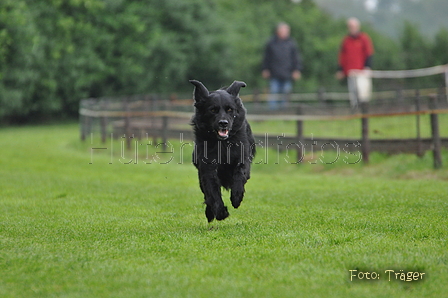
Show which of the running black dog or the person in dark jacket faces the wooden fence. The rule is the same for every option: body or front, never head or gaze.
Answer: the person in dark jacket

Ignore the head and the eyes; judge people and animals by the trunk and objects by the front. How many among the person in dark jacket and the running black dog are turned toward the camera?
2

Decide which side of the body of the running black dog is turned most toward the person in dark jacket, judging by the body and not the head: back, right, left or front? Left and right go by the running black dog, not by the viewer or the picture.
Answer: back

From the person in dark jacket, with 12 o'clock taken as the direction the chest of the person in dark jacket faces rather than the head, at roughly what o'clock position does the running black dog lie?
The running black dog is roughly at 12 o'clock from the person in dark jacket.

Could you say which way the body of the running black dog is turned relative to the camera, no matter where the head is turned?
toward the camera

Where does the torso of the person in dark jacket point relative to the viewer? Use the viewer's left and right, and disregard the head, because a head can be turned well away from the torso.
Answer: facing the viewer

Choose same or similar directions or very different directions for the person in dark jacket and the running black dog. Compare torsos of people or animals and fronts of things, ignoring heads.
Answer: same or similar directions

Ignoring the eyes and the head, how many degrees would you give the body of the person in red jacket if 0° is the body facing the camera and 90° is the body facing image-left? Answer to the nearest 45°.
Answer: approximately 45°

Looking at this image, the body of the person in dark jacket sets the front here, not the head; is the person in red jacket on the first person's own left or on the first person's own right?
on the first person's own left

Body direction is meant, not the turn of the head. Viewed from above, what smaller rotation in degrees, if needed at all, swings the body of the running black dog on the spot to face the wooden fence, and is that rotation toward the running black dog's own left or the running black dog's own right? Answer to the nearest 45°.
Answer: approximately 180°

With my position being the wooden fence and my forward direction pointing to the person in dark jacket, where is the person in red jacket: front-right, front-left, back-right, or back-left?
front-right

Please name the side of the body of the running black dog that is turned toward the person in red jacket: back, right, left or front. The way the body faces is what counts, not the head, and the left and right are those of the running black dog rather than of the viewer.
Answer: back
